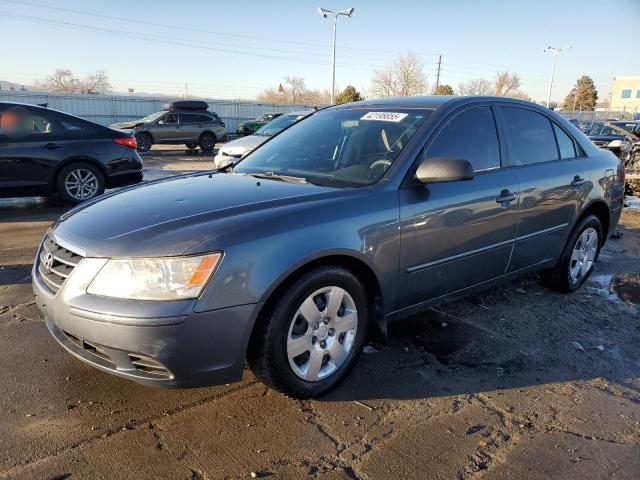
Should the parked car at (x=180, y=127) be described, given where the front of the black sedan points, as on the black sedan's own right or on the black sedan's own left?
on the black sedan's own right

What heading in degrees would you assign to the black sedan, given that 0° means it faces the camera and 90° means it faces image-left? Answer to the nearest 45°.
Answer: approximately 90°

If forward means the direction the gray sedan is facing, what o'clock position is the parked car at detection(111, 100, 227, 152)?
The parked car is roughly at 4 o'clock from the gray sedan.

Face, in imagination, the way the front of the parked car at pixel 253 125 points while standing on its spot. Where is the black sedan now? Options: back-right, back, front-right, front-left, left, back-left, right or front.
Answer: front-left

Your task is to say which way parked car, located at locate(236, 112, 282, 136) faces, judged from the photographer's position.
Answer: facing the viewer and to the left of the viewer

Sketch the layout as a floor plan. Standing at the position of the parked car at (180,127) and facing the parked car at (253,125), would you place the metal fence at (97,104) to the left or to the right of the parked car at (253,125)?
left

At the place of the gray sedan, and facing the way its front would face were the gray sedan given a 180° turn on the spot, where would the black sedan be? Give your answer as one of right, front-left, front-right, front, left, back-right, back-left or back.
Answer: left

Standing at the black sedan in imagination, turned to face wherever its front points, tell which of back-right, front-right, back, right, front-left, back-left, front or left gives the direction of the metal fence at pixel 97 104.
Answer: right

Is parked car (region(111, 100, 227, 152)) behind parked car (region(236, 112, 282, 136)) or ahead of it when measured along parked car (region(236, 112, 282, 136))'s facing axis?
ahead

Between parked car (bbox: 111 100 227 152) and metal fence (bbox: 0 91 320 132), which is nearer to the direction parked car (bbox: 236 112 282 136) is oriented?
the parked car

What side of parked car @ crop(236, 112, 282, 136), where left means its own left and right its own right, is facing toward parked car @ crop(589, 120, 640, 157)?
left
